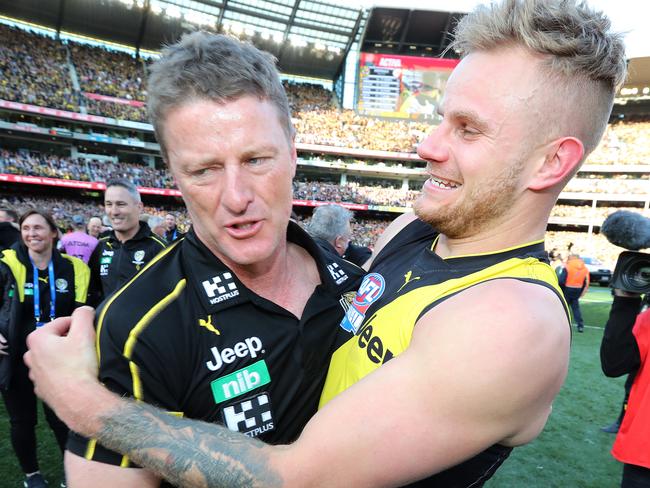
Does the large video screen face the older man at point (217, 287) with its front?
yes

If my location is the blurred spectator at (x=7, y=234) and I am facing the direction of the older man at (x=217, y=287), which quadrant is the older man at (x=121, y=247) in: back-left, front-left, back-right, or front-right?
front-left

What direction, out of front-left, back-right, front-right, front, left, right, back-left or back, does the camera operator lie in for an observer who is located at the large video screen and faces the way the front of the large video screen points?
front

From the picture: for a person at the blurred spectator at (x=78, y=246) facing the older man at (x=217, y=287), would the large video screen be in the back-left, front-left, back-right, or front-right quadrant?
back-left

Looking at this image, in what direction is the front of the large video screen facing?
toward the camera

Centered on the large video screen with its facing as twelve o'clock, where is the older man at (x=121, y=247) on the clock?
The older man is roughly at 12 o'clock from the large video screen.
